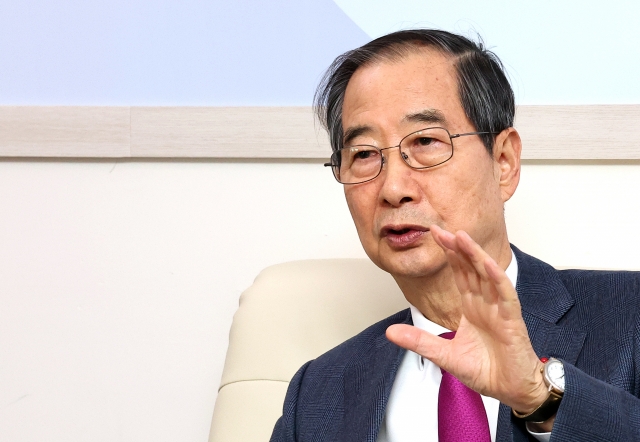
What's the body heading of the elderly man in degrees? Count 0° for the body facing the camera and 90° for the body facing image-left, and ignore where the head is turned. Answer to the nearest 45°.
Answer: approximately 45°
